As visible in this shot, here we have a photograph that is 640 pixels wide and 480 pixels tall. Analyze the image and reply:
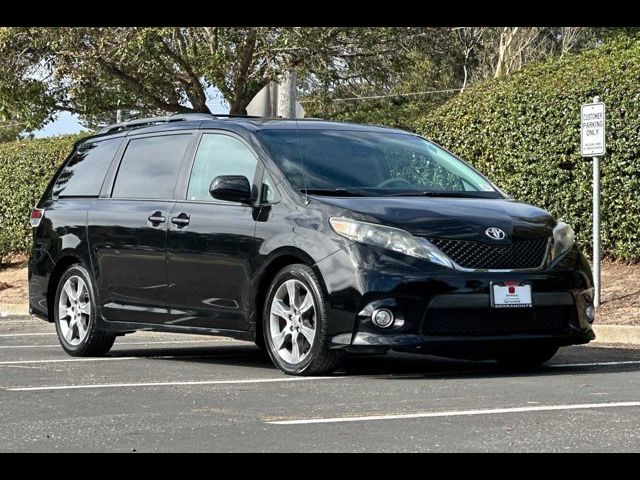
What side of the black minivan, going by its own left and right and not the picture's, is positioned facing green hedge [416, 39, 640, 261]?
left

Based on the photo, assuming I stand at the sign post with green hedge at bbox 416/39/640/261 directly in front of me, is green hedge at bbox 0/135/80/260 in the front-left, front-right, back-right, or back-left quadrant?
front-left

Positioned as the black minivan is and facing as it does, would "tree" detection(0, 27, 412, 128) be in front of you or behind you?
behind

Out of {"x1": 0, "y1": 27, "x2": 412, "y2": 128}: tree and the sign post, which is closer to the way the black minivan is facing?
the sign post

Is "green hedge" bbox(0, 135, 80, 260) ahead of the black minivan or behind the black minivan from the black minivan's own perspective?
behind

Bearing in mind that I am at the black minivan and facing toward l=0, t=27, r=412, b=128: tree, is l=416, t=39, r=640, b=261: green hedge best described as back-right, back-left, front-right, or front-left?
front-right

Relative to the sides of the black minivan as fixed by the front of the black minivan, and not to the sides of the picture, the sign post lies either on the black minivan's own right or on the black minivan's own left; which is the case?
on the black minivan's own left

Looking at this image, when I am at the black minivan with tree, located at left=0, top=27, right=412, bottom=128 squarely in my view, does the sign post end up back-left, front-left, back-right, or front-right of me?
front-right

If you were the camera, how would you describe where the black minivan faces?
facing the viewer and to the right of the viewer
